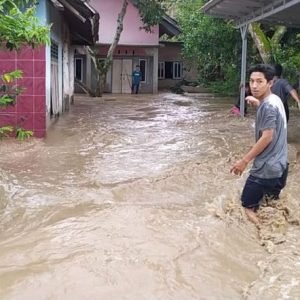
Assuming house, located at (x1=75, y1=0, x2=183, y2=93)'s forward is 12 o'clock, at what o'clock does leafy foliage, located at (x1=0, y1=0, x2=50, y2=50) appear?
The leafy foliage is roughly at 12 o'clock from the house.

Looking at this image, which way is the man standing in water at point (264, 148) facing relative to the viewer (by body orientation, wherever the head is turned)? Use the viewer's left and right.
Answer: facing to the left of the viewer

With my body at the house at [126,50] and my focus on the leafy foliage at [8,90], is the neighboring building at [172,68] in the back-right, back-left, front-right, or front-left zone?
back-left

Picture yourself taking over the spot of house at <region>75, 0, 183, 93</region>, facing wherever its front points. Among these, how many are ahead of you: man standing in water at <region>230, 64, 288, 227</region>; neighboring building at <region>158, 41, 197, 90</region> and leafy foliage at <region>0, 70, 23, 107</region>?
2

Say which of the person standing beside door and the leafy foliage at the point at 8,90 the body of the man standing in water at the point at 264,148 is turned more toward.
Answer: the leafy foliage

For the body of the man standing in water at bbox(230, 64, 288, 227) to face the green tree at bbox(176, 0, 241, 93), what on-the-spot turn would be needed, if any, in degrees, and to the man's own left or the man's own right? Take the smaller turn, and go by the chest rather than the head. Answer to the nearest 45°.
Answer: approximately 90° to the man's own right

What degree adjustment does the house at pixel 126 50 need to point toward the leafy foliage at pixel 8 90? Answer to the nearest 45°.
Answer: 0° — it already faces it
